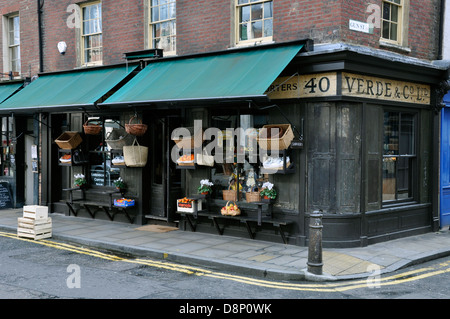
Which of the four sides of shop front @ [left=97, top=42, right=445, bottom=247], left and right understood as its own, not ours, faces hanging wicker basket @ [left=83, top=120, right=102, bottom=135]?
right

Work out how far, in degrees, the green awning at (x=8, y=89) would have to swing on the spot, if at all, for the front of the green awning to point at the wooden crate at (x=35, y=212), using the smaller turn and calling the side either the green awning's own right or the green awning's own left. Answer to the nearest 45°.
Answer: approximately 45° to the green awning's own left

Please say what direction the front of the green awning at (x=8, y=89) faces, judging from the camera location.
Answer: facing the viewer and to the left of the viewer

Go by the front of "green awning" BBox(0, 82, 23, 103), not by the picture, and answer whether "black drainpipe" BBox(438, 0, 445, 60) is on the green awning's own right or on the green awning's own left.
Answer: on the green awning's own left

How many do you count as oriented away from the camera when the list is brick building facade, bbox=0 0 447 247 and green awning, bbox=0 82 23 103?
0

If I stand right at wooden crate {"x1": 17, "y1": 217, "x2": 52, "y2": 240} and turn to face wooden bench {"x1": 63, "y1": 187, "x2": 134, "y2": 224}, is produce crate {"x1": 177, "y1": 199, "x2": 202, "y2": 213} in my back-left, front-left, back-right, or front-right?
front-right

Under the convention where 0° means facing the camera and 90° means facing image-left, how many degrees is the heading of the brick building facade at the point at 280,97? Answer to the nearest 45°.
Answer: approximately 45°

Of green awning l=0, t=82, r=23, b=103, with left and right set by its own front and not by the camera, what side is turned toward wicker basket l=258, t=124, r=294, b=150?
left
